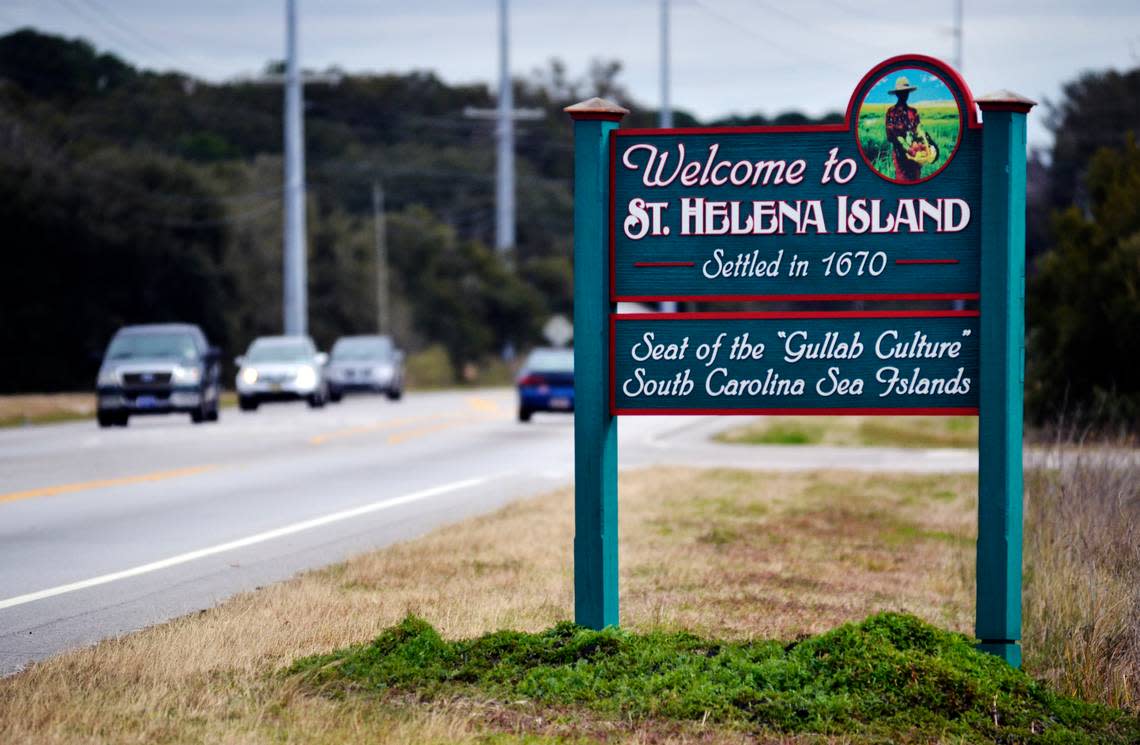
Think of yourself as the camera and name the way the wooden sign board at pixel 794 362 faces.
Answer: facing the viewer

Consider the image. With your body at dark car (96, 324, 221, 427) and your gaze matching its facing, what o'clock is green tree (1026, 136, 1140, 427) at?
The green tree is roughly at 10 o'clock from the dark car.

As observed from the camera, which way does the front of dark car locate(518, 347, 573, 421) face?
facing away from the viewer

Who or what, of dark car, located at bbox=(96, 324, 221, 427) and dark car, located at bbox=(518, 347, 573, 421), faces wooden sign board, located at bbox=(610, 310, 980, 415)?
dark car, located at bbox=(96, 324, 221, 427)

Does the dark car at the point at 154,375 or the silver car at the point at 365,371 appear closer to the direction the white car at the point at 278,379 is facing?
the dark car

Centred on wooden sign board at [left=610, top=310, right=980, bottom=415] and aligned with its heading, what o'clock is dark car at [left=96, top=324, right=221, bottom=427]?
The dark car is roughly at 5 o'clock from the wooden sign board.

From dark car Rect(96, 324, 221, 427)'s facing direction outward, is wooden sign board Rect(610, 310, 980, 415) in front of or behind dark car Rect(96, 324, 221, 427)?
in front

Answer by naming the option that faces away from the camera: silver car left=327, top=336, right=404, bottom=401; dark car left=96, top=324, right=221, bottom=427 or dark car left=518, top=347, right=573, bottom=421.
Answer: dark car left=518, top=347, right=573, bottom=421

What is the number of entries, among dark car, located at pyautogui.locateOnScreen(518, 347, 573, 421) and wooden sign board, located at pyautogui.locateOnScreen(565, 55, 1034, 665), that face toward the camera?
1

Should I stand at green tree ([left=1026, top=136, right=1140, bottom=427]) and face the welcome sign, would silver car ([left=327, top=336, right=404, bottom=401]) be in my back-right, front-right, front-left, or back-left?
back-right

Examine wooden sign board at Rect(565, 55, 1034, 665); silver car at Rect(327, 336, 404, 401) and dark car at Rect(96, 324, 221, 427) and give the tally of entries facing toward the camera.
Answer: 3

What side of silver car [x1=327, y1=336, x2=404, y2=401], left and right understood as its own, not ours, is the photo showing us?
front

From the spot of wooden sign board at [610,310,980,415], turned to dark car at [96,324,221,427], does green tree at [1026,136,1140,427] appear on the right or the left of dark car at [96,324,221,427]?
right

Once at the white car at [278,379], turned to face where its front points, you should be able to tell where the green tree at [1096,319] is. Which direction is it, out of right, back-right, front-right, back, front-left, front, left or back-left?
front-left

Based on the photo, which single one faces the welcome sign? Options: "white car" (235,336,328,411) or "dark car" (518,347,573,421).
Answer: the white car

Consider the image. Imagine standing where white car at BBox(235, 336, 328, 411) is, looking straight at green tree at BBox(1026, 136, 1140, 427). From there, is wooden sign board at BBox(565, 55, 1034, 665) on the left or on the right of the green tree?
right

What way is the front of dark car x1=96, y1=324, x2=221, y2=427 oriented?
toward the camera

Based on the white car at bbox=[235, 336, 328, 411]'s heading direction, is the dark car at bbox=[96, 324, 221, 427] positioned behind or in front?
in front
